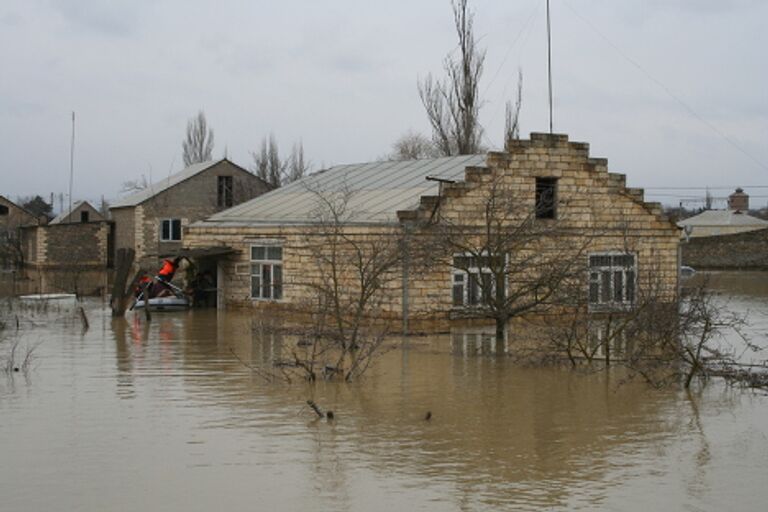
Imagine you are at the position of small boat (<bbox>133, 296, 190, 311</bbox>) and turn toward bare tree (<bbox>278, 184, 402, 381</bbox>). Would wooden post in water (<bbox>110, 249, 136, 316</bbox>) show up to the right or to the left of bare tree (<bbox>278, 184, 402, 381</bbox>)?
right

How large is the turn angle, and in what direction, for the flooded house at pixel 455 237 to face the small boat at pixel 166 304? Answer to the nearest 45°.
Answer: approximately 90° to its right
